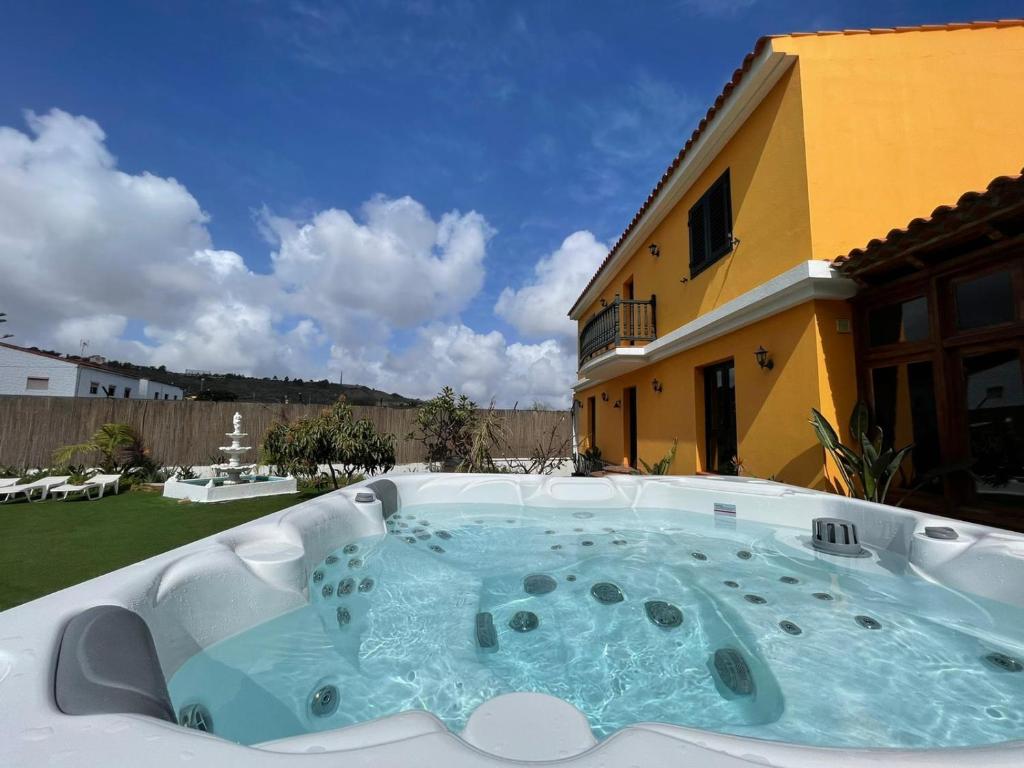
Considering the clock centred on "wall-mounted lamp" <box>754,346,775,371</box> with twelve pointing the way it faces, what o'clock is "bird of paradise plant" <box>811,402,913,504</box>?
The bird of paradise plant is roughly at 9 o'clock from the wall-mounted lamp.

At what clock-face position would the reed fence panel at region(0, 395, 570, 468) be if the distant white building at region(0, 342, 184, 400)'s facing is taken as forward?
The reed fence panel is roughly at 1 o'clock from the distant white building.

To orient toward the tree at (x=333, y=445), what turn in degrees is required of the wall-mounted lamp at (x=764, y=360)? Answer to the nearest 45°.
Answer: approximately 45° to its right

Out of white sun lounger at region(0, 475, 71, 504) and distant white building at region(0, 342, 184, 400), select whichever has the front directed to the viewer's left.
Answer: the white sun lounger

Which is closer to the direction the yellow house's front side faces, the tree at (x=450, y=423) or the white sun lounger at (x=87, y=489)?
the white sun lounger

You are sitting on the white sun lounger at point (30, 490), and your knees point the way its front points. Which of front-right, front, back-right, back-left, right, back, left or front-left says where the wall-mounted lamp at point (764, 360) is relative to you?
back-left

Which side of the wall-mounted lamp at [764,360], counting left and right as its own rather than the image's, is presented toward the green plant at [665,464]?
right

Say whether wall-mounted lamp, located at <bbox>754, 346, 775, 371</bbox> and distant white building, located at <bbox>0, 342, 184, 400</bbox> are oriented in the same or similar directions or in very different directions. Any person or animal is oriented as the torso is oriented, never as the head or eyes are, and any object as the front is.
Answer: very different directions
